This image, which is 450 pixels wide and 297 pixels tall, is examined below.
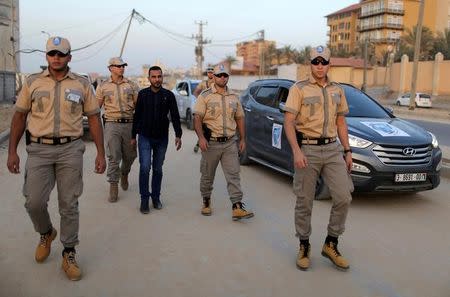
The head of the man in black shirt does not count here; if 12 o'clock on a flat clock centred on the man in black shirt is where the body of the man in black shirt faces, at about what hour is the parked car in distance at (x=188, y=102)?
The parked car in distance is roughly at 6 o'clock from the man in black shirt.

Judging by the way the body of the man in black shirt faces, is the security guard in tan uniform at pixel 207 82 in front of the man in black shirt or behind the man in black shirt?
behind

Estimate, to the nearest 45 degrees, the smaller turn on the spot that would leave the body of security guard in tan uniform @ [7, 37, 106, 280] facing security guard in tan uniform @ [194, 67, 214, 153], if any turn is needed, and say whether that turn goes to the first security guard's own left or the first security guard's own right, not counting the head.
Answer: approximately 135° to the first security guard's own left

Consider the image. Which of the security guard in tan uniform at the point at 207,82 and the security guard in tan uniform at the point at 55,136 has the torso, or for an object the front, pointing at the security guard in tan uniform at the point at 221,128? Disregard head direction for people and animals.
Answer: the security guard in tan uniform at the point at 207,82

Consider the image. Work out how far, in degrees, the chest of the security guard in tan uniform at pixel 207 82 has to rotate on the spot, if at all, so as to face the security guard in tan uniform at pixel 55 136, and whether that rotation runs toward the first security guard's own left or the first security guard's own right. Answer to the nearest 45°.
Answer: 0° — they already face them

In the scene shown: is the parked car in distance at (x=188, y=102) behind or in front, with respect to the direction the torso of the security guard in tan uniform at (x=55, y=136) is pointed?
behind

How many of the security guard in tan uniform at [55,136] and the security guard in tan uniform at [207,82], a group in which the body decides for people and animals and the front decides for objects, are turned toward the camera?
2
